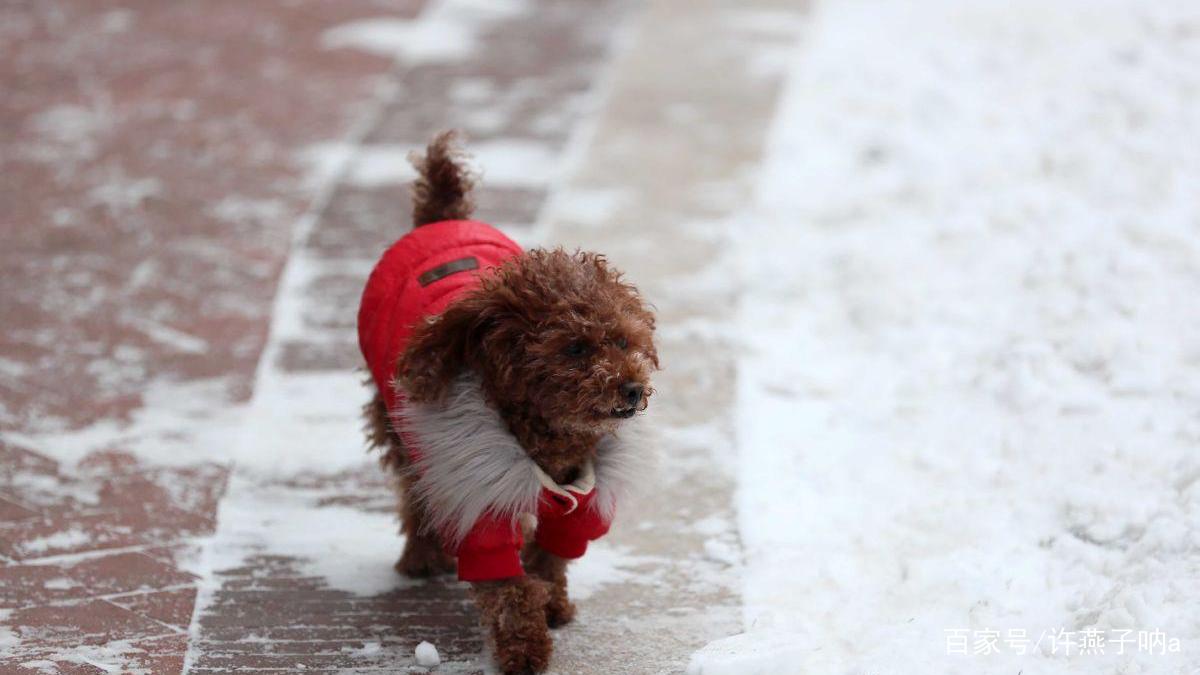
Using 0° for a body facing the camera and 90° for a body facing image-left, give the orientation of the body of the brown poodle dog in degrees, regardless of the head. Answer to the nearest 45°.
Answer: approximately 315°
